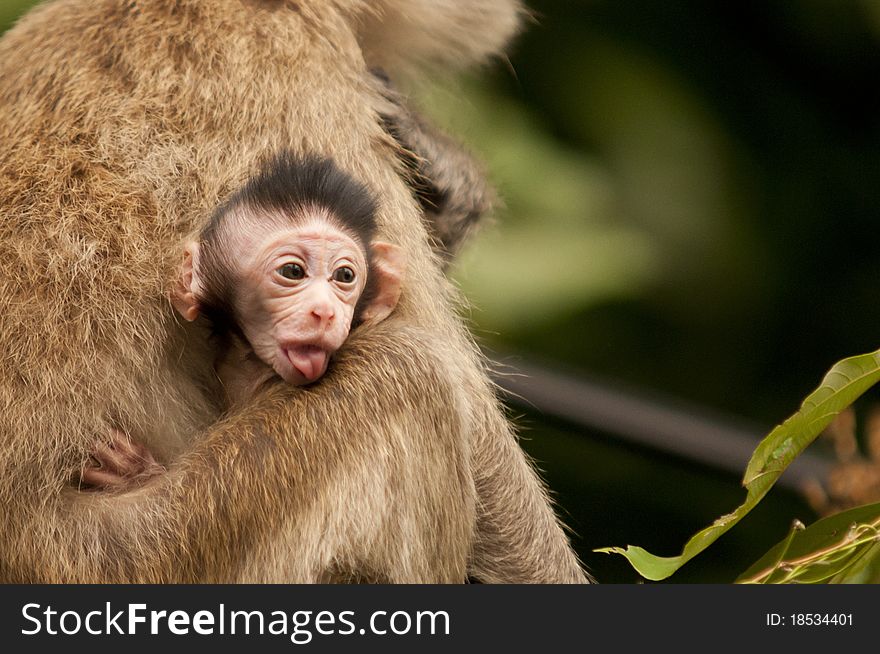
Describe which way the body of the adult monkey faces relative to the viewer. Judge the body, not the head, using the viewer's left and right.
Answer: facing the viewer and to the right of the viewer

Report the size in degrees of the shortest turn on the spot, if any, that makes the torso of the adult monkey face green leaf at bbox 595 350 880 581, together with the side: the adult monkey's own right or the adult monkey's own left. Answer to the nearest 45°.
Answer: approximately 45° to the adult monkey's own left

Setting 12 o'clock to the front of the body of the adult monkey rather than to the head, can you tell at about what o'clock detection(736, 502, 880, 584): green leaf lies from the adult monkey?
The green leaf is roughly at 11 o'clock from the adult monkey.
